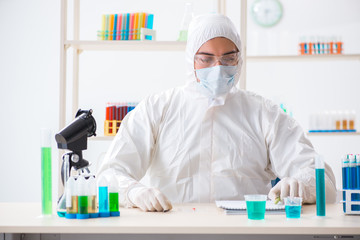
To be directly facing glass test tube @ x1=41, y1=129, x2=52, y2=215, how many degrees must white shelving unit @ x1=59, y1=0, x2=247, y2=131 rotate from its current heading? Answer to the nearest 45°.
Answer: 0° — it already faces it

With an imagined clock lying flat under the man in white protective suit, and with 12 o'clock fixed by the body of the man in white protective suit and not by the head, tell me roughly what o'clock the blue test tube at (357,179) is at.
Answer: The blue test tube is roughly at 11 o'clock from the man in white protective suit.

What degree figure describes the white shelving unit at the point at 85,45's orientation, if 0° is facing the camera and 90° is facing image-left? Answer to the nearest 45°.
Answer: approximately 0°

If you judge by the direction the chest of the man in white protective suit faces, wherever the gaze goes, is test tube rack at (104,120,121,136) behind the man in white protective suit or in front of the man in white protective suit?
behind

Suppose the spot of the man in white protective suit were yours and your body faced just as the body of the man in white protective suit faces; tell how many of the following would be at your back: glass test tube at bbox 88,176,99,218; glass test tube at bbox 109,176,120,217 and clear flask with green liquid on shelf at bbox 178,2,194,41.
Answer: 1

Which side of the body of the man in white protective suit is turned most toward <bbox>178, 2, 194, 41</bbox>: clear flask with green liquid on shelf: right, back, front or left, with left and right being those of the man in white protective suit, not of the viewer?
back

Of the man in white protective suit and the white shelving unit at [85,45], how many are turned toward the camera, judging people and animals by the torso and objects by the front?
2

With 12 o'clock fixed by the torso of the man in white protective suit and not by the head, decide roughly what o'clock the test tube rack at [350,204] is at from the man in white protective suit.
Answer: The test tube rack is roughly at 11 o'clock from the man in white protective suit.

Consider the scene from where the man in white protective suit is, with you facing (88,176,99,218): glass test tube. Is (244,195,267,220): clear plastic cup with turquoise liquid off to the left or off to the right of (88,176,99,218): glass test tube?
left

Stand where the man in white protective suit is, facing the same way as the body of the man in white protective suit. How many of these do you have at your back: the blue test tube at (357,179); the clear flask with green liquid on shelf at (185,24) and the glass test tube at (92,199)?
1
